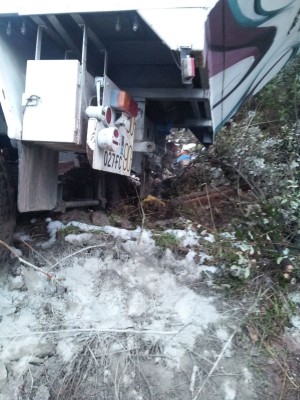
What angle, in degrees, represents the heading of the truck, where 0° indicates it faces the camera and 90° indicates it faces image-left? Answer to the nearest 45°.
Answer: approximately 135°

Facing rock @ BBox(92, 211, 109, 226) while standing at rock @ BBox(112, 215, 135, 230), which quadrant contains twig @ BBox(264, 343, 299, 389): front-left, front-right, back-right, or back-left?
back-left
